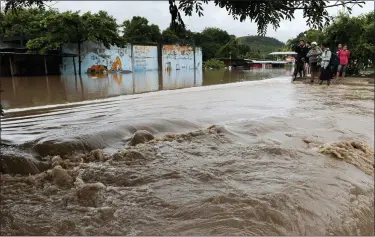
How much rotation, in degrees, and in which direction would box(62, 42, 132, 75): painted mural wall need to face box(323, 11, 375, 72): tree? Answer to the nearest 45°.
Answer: approximately 45° to its left

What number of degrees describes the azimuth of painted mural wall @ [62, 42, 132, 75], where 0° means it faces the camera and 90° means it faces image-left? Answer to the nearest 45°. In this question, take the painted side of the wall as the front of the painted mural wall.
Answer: approximately 0°

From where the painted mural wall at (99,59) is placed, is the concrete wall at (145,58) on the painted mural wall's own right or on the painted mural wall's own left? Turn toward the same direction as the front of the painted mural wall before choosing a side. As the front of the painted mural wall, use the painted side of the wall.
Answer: on the painted mural wall's own left

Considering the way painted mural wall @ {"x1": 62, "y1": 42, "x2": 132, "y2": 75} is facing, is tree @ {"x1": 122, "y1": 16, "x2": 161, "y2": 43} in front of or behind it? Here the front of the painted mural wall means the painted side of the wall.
behind

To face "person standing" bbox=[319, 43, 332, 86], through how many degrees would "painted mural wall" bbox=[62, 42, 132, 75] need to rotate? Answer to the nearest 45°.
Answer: approximately 45° to its left

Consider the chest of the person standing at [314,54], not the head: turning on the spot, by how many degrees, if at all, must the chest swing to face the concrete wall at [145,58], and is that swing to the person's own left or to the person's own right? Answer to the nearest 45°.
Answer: approximately 135° to the person's own right
